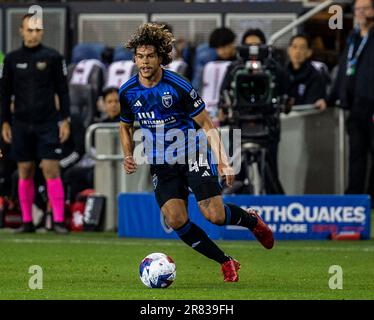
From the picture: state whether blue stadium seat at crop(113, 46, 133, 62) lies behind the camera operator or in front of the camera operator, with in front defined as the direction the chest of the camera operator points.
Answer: behind

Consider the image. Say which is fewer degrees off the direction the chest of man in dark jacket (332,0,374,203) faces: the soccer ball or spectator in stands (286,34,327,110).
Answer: the soccer ball

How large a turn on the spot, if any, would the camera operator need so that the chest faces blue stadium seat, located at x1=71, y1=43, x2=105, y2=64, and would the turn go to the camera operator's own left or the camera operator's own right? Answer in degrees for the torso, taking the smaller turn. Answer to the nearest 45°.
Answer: approximately 135° to the camera operator's own right

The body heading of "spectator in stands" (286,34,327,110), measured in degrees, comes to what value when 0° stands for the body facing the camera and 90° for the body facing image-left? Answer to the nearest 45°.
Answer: approximately 45°

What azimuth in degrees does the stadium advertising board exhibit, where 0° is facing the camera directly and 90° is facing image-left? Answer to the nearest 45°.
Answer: approximately 0°

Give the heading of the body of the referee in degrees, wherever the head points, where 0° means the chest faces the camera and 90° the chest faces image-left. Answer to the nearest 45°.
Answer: approximately 0°
